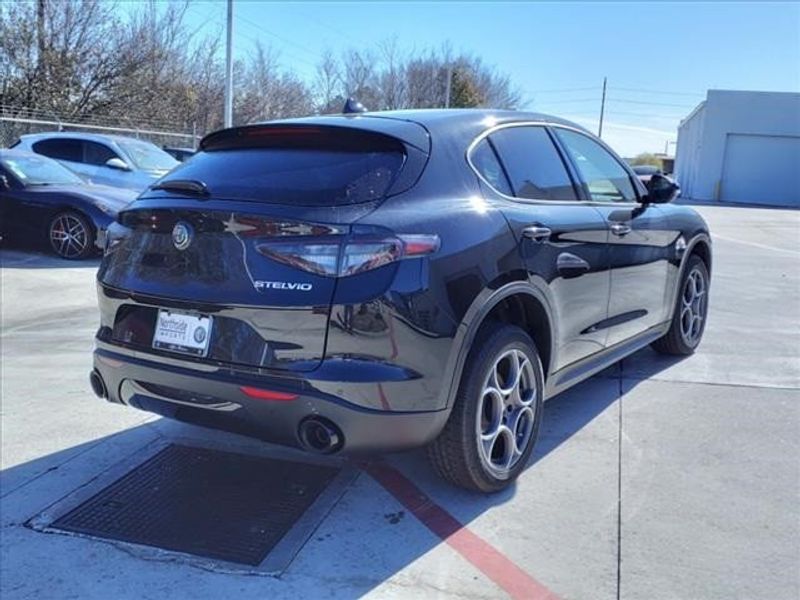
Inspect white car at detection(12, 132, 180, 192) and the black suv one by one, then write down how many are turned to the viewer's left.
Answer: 0

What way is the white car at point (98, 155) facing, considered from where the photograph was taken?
facing the viewer and to the right of the viewer

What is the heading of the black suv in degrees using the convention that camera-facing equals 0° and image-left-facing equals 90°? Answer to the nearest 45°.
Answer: approximately 225°

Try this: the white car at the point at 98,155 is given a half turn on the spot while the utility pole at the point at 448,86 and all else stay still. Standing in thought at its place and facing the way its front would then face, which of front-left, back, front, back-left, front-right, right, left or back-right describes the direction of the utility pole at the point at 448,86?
right

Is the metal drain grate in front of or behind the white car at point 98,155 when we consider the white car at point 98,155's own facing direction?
in front

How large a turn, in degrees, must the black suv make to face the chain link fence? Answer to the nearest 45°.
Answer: approximately 90° to its left

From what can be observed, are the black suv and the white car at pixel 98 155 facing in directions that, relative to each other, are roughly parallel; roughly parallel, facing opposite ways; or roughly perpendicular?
roughly perpendicular

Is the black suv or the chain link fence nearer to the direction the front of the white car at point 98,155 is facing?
the black suv
